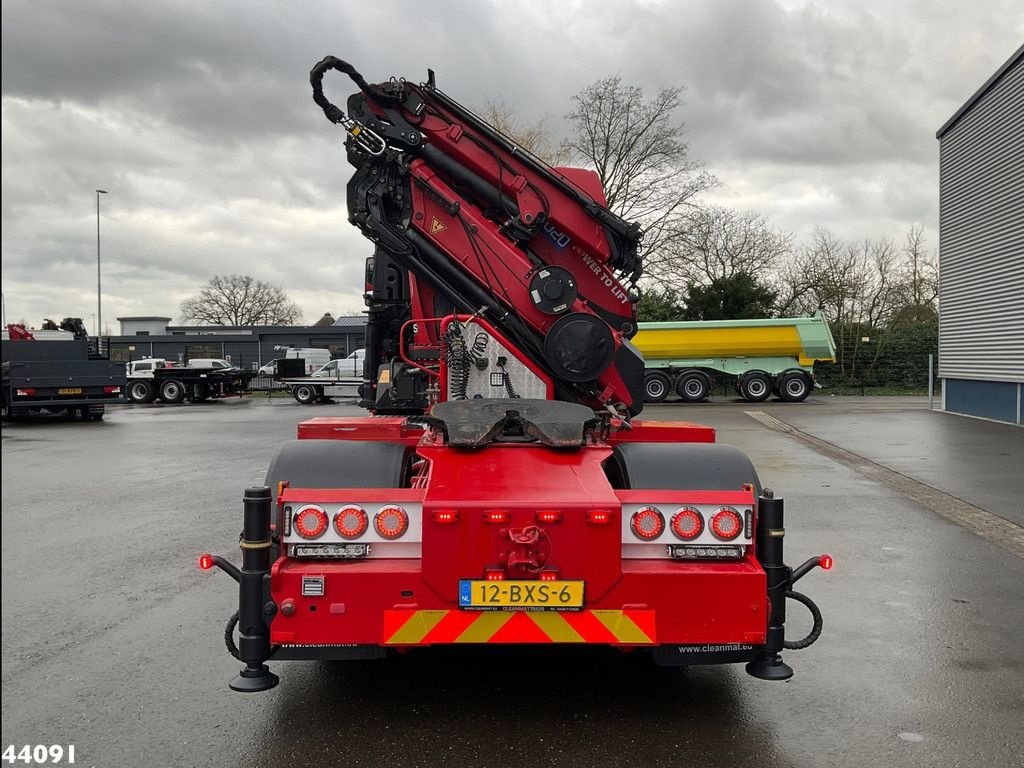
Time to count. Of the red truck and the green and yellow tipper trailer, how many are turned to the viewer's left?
1

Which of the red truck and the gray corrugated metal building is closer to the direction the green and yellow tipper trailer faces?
the red truck

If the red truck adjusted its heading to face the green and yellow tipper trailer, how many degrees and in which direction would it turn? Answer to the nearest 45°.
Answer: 0° — it already faces it

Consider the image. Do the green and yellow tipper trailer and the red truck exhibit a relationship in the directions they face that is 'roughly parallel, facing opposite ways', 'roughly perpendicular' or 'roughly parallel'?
roughly perpendicular

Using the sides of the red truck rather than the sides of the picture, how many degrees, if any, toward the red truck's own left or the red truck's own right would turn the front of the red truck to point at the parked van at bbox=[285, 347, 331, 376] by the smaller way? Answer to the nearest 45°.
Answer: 0° — it already faces it

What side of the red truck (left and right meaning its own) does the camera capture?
back

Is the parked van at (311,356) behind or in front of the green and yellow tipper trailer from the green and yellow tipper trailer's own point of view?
in front

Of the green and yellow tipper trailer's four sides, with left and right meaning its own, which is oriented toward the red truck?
left

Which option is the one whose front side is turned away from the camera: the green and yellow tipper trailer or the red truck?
the red truck

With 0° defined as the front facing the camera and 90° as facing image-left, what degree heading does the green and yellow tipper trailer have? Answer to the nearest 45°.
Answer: approximately 90°

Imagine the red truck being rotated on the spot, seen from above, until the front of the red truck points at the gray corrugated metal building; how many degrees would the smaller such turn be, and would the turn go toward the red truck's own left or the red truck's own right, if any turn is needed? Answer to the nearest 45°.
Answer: approximately 45° to the red truck's own right

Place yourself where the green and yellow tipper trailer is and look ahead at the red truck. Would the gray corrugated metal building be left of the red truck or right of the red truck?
left
